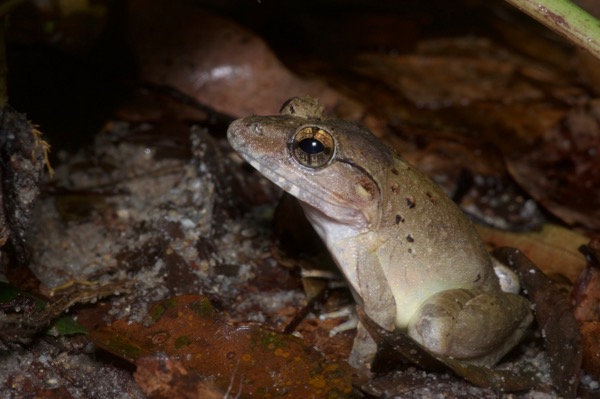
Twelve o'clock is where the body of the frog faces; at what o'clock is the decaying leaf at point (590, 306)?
The decaying leaf is roughly at 5 o'clock from the frog.

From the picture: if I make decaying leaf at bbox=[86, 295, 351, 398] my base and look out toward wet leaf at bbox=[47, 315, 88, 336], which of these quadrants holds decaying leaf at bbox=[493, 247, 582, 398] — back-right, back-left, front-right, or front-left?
back-right

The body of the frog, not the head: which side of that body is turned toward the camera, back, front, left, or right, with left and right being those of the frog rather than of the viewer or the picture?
left

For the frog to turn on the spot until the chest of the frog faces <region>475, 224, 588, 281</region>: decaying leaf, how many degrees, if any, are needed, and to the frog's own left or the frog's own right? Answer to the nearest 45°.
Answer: approximately 135° to the frog's own right

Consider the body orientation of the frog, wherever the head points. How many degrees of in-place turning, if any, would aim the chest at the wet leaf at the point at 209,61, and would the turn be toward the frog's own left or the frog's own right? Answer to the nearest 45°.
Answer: approximately 45° to the frog's own right
